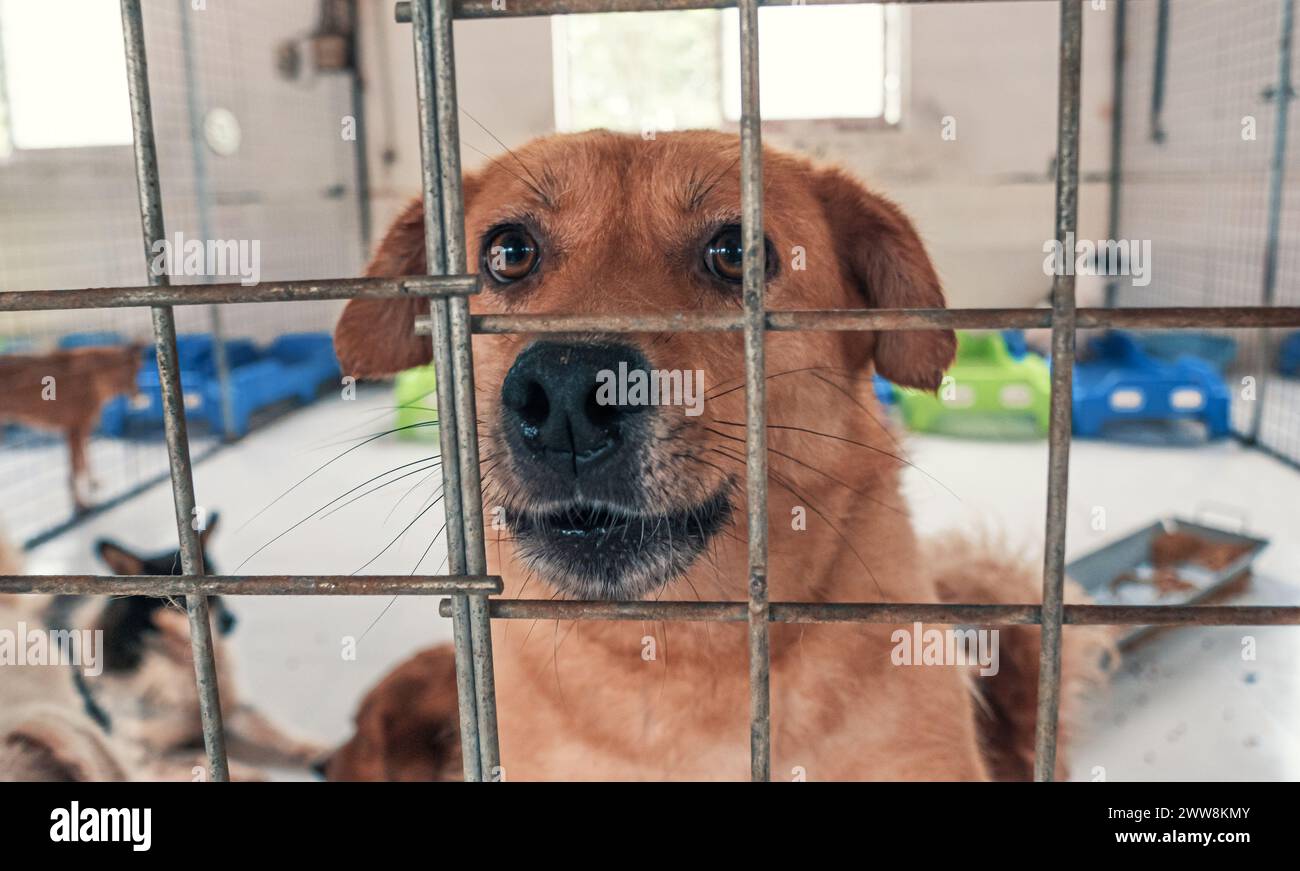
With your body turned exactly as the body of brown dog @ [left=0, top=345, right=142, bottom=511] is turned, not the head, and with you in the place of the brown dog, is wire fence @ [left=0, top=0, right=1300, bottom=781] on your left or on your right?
on your right

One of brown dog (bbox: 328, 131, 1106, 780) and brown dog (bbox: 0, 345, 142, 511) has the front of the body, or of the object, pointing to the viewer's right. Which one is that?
brown dog (bbox: 0, 345, 142, 511)

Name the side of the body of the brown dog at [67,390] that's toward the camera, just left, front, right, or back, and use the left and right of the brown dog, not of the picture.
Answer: right

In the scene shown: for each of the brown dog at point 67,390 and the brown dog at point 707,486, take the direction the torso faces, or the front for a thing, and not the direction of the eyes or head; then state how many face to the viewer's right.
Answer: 1

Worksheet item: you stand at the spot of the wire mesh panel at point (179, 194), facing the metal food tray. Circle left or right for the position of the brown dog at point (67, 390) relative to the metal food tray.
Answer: right

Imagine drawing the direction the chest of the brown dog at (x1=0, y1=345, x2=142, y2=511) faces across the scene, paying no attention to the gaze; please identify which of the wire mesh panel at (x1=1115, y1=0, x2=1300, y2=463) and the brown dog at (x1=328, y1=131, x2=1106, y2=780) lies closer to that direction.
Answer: the wire mesh panel

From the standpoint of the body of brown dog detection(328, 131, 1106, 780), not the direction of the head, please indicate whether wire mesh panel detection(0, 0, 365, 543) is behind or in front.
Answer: behind
